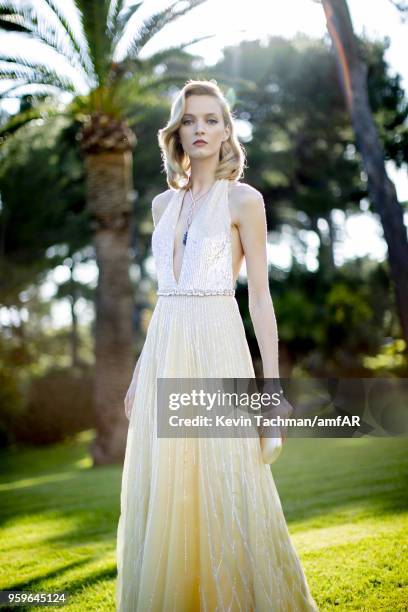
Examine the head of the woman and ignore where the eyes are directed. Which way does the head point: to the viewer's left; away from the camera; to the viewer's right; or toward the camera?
toward the camera

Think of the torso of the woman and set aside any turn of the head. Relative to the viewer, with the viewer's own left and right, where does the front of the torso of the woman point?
facing the viewer and to the left of the viewer

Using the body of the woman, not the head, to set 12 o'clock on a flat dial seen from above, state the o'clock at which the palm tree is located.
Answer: The palm tree is roughly at 4 o'clock from the woman.
